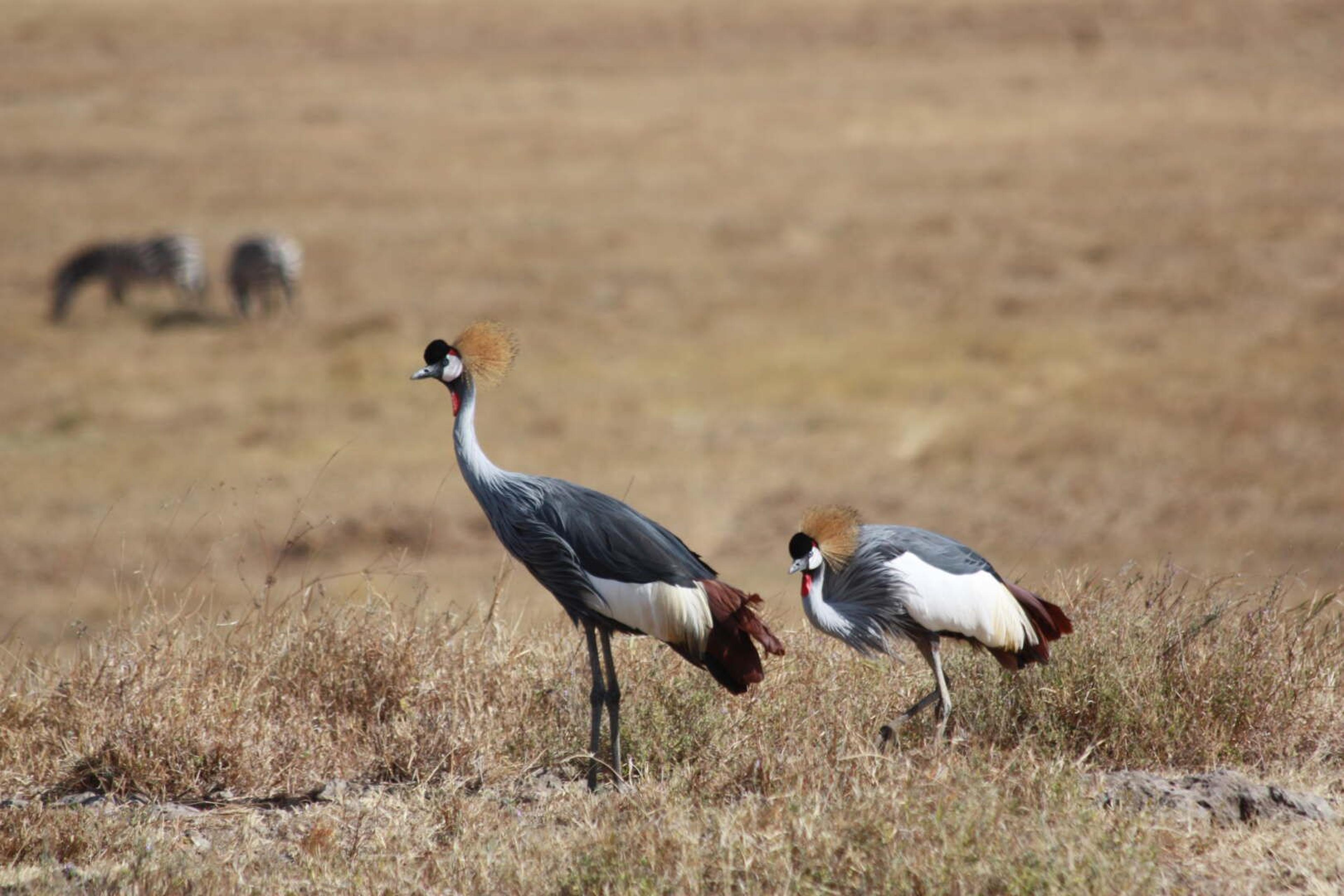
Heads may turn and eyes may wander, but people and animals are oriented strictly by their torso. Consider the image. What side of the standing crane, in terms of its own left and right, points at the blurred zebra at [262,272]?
right

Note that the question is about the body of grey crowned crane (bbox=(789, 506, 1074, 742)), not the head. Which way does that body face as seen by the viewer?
to the viewer's left

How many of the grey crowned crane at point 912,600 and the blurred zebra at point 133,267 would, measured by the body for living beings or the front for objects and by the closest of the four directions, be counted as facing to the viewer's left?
2

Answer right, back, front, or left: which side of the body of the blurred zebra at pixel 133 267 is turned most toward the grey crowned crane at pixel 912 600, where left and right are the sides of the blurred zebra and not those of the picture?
left

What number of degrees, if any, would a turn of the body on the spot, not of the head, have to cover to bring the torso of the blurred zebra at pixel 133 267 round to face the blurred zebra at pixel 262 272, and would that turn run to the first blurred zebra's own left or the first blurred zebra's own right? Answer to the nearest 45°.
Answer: approximately 135° to the first blurred zebra's own left

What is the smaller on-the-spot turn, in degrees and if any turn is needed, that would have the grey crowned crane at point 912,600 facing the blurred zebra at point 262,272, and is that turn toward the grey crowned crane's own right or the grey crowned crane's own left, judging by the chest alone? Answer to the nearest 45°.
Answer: approximately 45° to the grey crowned crane's own right

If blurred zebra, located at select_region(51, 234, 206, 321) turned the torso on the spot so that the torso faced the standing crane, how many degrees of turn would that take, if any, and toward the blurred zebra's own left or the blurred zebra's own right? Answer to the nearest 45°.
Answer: approximately 90° to the blurred zebra's own left

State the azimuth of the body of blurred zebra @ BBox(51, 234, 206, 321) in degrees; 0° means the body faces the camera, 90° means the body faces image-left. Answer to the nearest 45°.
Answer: approximately 90°

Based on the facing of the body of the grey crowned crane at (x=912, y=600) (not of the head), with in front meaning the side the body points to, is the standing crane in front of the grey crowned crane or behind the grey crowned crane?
in front

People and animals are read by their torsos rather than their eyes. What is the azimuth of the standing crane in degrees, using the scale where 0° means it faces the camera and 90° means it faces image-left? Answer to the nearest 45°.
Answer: approximately 90°

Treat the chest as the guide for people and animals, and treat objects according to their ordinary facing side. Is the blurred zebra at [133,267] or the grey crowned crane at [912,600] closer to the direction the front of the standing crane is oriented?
the blurred zebra
